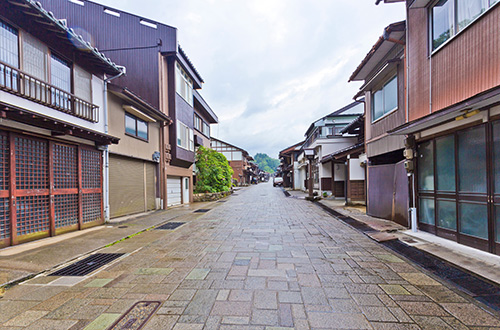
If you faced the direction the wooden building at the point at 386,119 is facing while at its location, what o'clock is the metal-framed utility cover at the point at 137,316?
The metal-framed utility cover is roughly at 11 o'clock from the wooden building.

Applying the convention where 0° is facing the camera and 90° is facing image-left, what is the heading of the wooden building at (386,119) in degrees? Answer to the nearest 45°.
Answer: approximately 45°

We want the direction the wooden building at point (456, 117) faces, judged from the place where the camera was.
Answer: facing the viewer and to the left of the viewer

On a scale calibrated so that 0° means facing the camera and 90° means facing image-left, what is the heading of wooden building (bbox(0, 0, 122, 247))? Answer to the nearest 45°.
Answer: approximately 315°

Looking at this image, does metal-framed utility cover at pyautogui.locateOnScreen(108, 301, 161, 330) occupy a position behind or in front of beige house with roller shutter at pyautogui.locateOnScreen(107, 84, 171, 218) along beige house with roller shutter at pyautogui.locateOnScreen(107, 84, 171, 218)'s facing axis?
in front

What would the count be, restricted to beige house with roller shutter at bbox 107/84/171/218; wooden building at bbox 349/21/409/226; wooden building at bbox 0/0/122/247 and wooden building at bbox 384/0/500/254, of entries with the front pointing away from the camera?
0

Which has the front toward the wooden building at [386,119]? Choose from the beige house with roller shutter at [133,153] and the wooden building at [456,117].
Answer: the beige house with roller shutter at [133,153]

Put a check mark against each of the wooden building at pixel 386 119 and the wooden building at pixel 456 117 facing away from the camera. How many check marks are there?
0

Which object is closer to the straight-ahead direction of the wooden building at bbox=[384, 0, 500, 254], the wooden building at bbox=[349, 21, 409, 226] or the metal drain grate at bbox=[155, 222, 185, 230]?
the metal drain grate

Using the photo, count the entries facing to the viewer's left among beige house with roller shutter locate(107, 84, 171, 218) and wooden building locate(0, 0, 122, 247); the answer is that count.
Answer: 0
